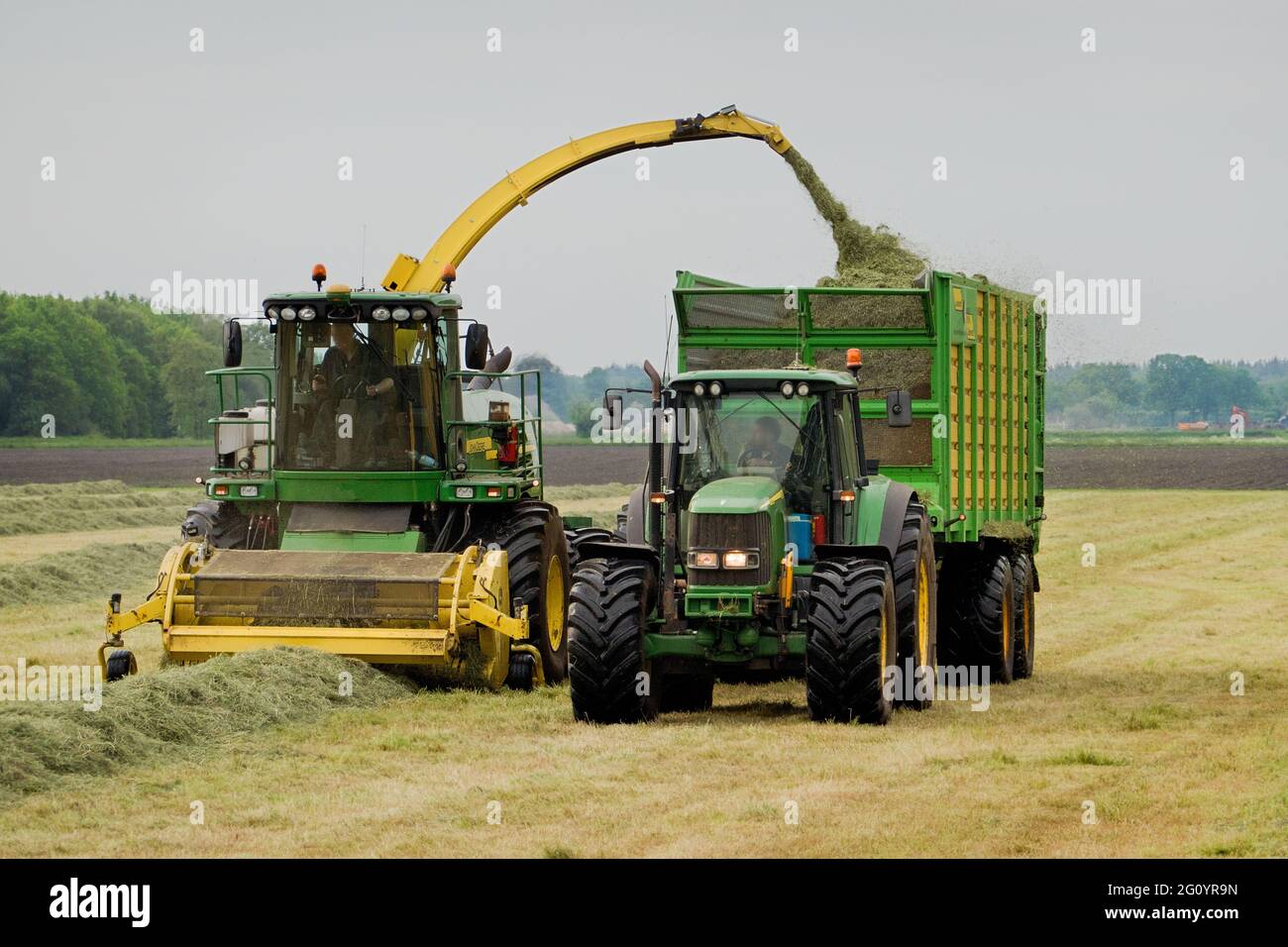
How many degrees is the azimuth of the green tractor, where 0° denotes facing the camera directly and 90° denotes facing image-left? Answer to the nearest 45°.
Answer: approximately 0°

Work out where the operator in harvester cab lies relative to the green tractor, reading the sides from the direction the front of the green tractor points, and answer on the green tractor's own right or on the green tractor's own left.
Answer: on the green tractor's own right
